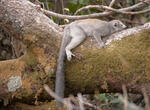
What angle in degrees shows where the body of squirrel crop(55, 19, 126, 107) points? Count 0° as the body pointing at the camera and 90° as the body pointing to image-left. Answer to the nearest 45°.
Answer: approximately 270°
